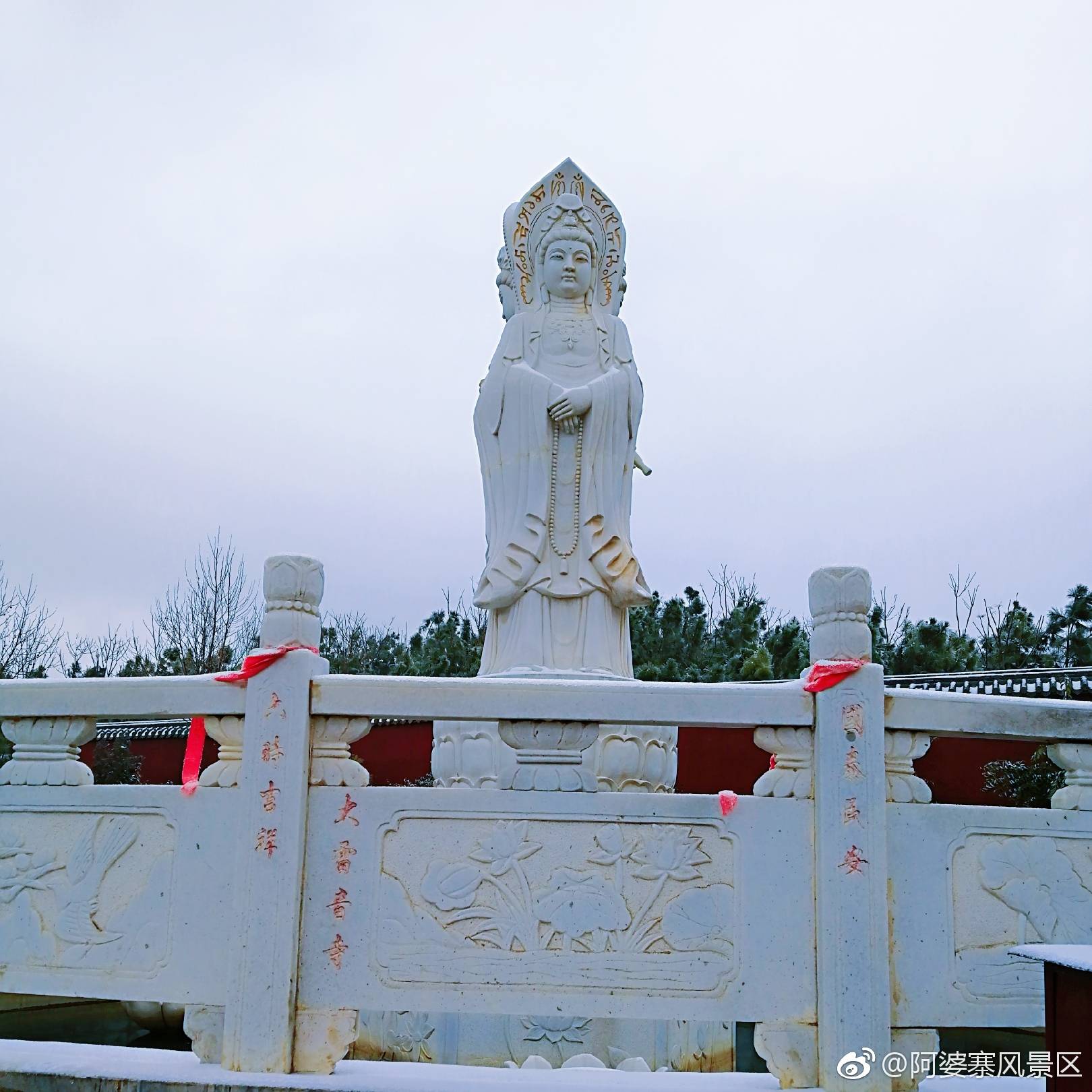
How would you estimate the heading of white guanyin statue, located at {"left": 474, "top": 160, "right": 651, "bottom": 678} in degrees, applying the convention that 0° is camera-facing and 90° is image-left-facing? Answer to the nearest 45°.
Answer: approximately 0°
